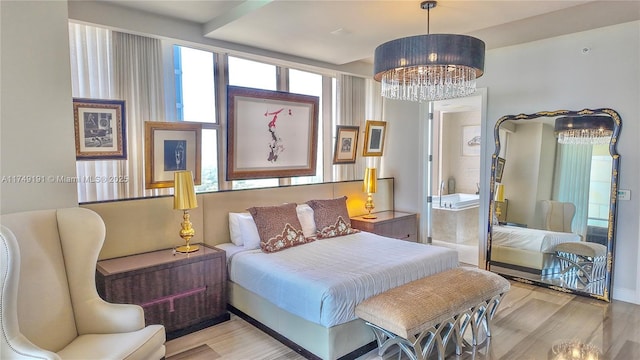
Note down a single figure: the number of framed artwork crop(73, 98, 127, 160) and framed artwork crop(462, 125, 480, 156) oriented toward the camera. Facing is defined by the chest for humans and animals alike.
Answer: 2

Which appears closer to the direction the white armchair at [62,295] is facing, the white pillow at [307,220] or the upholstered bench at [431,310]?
the upholstered bench

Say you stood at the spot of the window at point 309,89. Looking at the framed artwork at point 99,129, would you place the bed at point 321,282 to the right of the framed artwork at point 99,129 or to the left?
left

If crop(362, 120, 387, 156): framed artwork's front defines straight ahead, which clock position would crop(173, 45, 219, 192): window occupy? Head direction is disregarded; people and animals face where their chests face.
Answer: The window is roughly at 3 o'clock from the framed artwork.

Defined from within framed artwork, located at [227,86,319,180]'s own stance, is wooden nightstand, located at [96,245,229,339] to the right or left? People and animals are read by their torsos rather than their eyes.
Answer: on its right

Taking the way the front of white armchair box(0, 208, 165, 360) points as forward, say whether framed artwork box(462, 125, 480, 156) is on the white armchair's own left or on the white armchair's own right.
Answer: on the white armchair's own left
